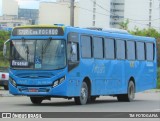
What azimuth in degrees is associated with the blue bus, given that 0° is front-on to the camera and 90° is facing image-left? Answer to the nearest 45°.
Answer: approximately 45°

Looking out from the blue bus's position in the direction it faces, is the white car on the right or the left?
on its right
